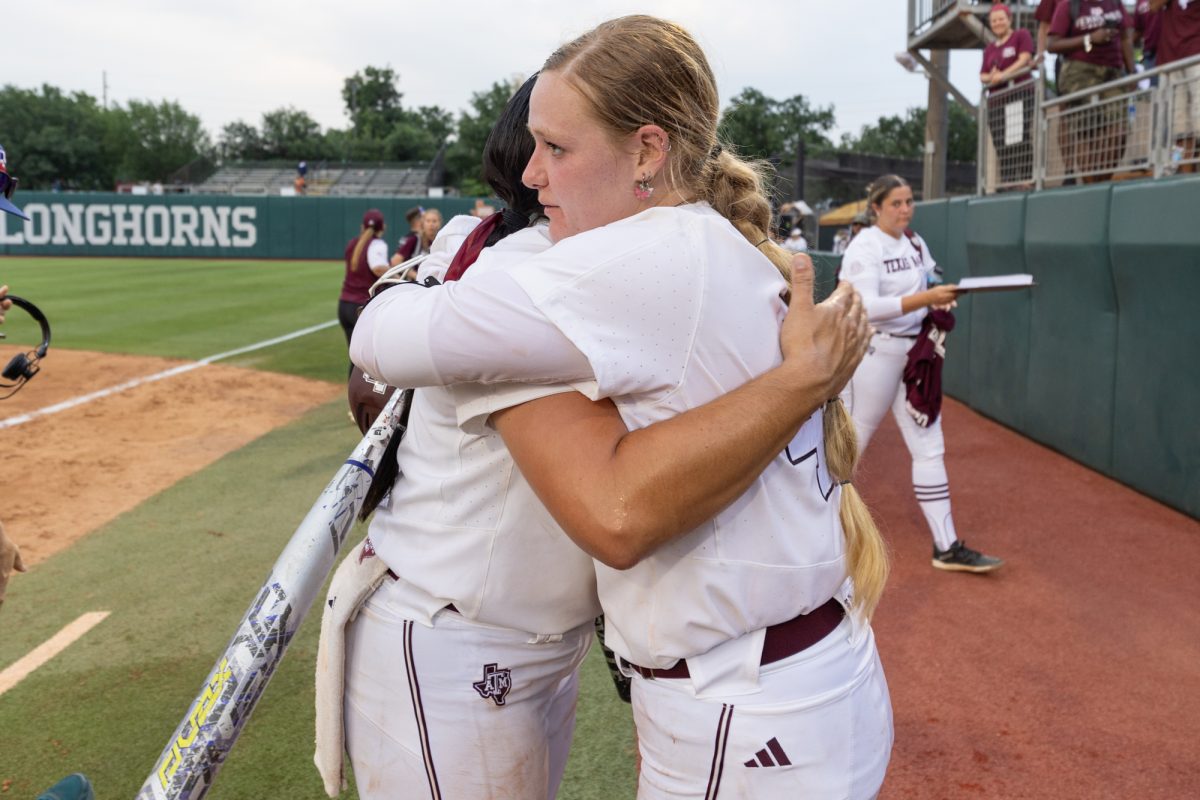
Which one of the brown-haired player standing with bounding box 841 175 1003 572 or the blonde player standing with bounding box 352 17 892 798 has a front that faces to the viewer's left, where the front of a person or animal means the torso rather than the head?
the blonde player standing with bounding box 352 17 892 798

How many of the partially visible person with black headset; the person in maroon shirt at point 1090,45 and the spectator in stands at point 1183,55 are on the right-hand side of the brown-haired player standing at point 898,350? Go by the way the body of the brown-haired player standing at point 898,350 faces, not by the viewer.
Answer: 1

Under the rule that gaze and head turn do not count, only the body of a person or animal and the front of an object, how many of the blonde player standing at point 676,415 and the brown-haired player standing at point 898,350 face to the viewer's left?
1

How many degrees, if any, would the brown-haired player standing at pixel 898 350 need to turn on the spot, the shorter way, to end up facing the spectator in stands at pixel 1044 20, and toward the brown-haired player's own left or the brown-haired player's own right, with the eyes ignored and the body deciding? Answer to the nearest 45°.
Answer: approximately 135° to the brown-haired player's own left

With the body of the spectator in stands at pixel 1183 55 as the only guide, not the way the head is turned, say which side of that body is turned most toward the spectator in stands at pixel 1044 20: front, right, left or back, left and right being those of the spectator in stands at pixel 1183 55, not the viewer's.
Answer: right

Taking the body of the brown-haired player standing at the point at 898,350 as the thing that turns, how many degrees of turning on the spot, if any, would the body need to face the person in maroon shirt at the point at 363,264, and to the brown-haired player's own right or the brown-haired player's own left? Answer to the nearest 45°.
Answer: approximately 180°

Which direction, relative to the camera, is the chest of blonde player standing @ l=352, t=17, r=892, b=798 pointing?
to the viewer's left

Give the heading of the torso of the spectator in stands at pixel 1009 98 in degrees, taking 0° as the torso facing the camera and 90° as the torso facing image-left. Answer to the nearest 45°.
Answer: approximately 45°

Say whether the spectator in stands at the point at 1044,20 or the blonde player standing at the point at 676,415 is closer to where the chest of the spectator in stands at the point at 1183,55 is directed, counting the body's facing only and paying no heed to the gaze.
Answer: the blonde player standing

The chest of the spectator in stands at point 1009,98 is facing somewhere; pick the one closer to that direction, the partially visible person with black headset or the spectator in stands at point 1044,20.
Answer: the partially visible person with black headset
